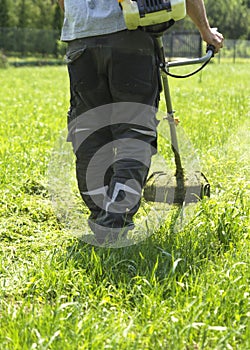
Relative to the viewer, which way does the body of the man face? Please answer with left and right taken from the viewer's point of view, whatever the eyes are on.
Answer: facing away from the viewer
